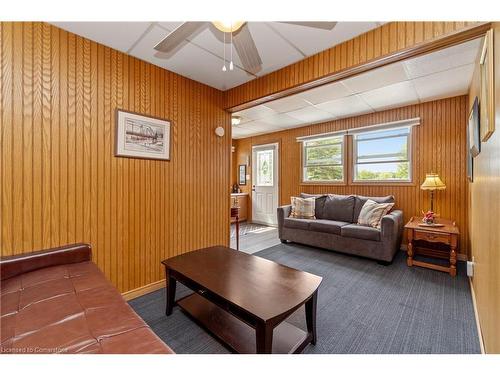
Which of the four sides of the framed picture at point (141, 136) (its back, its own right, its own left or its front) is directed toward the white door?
left

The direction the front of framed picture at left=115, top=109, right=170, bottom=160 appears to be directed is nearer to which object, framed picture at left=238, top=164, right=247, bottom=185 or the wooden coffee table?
the wooden coffee table

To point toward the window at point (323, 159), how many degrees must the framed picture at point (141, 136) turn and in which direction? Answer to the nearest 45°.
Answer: approximately 45° to its left

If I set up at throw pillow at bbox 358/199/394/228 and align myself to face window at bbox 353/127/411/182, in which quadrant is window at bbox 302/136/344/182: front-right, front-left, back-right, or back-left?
front-left

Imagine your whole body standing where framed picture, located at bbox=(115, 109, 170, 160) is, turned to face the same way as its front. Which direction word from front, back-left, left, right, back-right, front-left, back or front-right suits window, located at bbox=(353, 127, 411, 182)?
front-left

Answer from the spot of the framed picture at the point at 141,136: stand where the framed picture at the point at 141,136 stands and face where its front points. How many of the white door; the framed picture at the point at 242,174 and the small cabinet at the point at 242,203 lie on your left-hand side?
3

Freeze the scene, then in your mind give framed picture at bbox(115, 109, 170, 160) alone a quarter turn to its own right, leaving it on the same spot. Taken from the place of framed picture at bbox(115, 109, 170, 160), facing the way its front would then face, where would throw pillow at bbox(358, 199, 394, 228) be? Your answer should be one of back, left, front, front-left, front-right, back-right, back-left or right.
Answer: back-left

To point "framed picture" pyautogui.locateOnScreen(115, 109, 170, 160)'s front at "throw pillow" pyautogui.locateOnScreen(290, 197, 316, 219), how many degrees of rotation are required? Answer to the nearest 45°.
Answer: approximately 45° to its left

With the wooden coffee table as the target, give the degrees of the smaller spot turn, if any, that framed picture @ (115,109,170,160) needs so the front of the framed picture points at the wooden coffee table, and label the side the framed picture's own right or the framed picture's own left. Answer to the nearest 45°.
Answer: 0° — it already faces it

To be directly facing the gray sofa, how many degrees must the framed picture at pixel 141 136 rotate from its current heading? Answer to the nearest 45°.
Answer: approximately 45° to its left

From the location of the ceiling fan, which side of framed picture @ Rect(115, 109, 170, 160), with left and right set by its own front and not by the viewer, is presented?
front

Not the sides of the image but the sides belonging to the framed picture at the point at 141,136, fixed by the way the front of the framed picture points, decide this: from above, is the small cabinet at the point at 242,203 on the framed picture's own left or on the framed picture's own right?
on the framed picture's own left

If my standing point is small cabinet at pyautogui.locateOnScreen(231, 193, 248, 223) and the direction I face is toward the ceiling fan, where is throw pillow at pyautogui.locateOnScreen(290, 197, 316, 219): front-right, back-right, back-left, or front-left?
front-left
